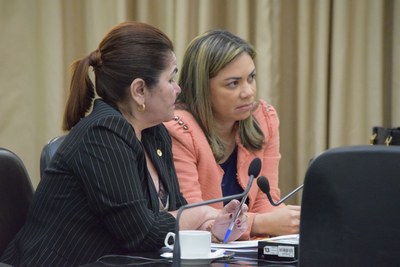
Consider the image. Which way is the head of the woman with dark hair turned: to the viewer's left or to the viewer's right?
to the viewer's right

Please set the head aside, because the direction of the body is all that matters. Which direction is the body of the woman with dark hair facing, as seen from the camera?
to the viewer's right

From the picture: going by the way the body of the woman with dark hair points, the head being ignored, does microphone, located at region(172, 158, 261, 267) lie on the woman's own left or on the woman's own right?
on the woman's own right
